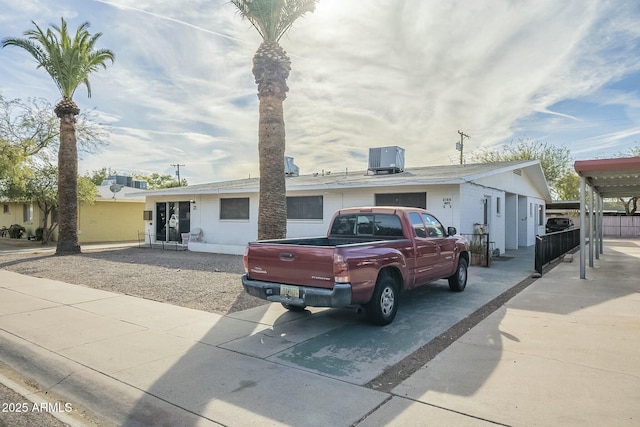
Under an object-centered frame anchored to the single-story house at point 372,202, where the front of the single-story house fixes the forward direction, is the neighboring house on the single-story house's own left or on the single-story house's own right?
on the single-story house's own right

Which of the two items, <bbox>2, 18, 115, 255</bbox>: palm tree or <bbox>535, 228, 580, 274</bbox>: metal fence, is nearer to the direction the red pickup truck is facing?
the metal fence

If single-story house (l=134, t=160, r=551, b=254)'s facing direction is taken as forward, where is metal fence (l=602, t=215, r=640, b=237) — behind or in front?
behind

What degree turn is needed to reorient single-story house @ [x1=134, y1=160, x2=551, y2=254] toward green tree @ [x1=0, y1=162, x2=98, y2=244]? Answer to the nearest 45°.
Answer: approximately 45° to its right

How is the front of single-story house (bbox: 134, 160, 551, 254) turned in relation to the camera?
facing the viewer and to the left of the viewer

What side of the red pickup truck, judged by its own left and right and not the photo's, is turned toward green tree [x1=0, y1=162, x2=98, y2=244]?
left

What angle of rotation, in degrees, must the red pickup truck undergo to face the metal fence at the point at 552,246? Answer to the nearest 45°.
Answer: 0° — it already faces it

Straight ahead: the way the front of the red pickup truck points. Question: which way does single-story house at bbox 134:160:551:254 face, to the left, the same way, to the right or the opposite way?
the opposite way

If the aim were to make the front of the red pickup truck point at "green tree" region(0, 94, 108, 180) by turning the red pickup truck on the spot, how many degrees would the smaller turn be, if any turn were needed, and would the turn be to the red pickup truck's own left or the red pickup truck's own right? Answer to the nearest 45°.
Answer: approximately 90° to the red pickup truck's own left

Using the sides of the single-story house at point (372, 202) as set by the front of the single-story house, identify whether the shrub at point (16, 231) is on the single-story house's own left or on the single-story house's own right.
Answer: on the single-story house's own right

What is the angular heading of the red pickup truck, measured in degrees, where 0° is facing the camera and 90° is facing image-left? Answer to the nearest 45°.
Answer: approximately 225°
